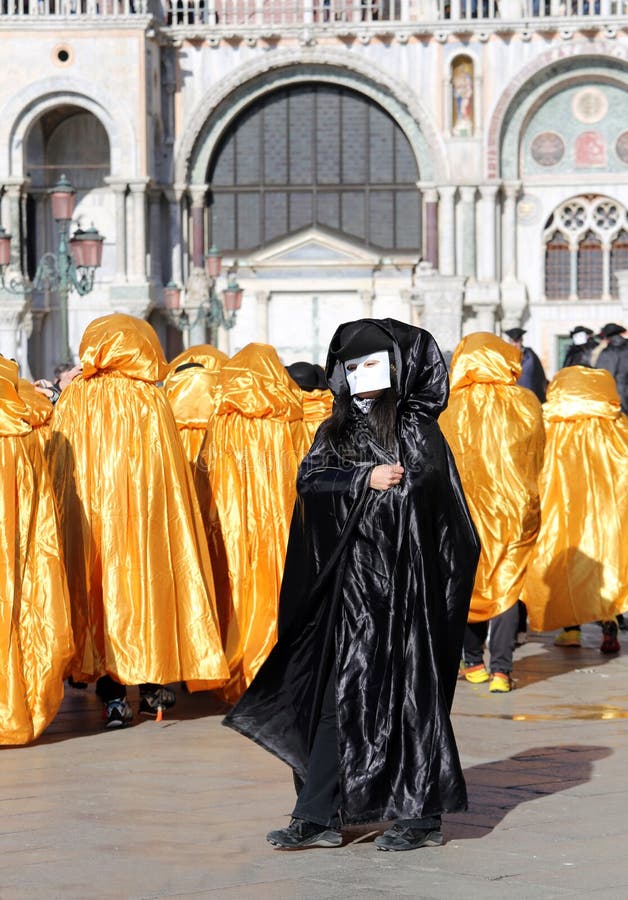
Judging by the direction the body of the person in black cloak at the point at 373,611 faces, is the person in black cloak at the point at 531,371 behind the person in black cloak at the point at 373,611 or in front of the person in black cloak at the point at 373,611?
behind

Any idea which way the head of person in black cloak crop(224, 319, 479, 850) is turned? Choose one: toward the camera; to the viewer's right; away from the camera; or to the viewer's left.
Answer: toward the camera

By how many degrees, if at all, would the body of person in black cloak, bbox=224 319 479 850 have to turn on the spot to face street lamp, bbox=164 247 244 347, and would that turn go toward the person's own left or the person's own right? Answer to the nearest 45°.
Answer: approximately 135° to the person's own right
